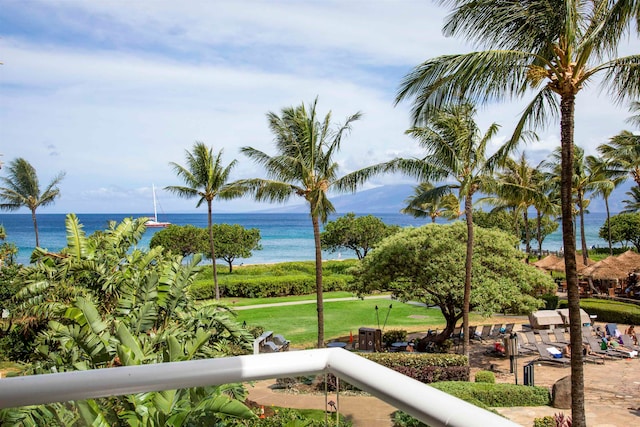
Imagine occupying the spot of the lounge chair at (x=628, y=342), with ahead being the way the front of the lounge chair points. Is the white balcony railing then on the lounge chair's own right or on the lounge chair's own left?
on the lounge chair's own right

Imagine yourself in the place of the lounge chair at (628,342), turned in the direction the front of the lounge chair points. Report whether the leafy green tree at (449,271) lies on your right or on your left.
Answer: on your right

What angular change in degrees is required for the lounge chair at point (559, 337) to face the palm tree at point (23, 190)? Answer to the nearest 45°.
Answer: approximately 135° to its right

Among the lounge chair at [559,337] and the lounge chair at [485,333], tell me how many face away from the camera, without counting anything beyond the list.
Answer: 0

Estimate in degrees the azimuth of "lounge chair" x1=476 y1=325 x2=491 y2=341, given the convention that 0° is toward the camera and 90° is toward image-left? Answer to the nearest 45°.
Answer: approximately 45°

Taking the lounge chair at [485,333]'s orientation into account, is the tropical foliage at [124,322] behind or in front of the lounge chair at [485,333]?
in front

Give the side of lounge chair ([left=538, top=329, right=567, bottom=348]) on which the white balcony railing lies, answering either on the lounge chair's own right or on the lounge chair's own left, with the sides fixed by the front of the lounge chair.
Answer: on the lounge chair's own right

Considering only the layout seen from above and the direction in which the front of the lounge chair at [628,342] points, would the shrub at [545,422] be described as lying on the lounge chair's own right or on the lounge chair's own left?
on the lounge chair's own right
